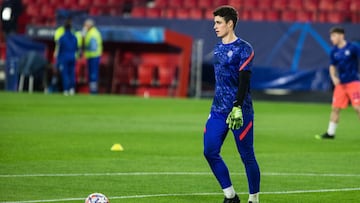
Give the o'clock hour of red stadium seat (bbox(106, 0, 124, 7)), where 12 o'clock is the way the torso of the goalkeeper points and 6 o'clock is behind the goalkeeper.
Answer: The red stadium seat is roughly at 4 o'clock from the goalkeeper.

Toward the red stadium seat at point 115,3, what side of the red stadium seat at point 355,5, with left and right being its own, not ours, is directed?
right

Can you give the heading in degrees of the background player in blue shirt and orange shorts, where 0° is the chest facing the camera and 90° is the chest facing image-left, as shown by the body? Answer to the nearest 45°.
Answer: approximately 45°

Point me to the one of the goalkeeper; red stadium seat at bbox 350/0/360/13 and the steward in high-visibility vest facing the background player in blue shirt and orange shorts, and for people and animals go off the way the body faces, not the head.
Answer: the red stadium seat

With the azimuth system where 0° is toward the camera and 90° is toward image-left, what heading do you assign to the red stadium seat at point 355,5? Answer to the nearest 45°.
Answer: approximately 0°

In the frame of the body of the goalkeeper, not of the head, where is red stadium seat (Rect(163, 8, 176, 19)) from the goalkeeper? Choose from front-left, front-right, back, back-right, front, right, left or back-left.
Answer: back-right

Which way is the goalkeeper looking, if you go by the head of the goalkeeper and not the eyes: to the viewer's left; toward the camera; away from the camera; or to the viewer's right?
to the viewer's left
